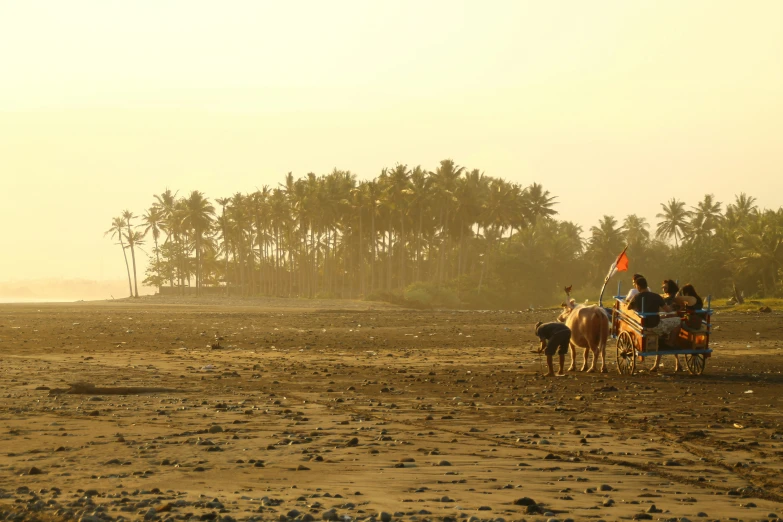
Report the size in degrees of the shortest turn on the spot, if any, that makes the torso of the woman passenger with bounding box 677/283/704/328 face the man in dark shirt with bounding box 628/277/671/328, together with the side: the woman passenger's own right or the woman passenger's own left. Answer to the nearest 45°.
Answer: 0° — they already face them

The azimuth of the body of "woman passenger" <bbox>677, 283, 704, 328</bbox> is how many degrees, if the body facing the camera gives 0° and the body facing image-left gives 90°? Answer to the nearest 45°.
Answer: approximately 90°

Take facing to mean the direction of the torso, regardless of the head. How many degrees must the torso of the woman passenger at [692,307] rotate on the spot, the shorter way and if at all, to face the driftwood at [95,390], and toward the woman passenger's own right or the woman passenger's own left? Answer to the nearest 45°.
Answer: approximately 45° to the woman passenger's own left

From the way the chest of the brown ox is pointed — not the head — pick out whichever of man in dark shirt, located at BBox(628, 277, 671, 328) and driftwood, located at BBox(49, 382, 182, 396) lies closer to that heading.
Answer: the driftwood

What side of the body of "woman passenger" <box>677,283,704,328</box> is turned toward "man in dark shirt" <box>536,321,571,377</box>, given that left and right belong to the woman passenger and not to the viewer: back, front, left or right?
front

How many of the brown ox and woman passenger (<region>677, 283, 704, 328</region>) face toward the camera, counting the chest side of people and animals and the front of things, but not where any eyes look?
0

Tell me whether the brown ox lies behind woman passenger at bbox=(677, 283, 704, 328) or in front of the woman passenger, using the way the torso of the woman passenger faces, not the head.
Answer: in front

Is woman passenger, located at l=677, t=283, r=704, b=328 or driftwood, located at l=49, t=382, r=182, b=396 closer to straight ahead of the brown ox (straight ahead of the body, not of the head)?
the driftwood

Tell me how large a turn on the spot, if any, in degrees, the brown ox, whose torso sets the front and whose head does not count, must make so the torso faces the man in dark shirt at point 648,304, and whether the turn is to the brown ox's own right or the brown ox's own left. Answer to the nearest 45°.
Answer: approximately 135° to the brown ox's own right

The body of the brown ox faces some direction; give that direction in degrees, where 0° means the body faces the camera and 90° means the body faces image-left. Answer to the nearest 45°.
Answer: approximately 135°
